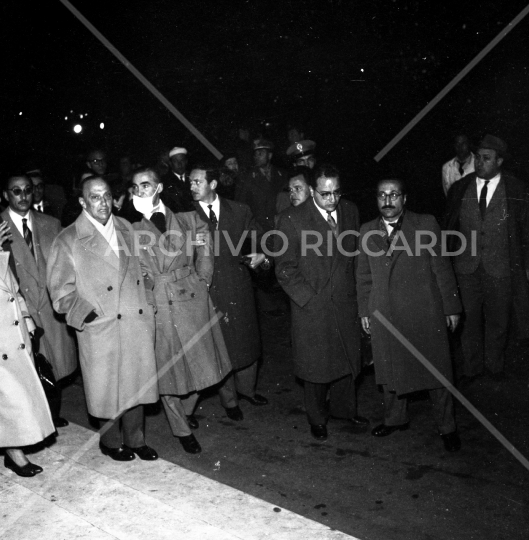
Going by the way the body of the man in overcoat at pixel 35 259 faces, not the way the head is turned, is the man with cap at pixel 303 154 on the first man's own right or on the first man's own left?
on the first man's own left

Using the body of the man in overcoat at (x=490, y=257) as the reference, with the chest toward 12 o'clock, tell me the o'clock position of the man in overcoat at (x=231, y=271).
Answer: the man in overcoat at (x=231, y=271) is roughly at 2 o'clock from the man in overcoat at (x=490, y=257).

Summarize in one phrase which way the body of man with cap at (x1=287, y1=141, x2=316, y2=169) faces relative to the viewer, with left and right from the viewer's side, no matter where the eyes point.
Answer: facing the viewer and to the left of the viewer

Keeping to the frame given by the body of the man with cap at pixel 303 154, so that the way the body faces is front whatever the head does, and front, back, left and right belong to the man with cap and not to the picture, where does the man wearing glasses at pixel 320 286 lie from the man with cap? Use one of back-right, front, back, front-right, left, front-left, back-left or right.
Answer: front-left

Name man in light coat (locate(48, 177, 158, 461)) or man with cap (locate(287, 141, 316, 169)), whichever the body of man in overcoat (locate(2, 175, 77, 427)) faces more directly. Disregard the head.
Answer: the man in light coat

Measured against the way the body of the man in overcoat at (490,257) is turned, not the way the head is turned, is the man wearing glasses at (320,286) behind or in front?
in front

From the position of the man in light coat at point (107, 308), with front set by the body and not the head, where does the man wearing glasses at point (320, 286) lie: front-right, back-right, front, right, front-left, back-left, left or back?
front-left

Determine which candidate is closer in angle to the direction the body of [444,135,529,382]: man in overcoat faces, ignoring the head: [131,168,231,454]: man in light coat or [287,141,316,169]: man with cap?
the man in light coat

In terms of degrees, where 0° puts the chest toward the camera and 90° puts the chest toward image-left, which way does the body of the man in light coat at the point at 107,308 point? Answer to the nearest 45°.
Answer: approximately 315°

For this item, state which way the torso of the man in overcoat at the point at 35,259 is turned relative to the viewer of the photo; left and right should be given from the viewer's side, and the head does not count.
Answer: facing the viewer

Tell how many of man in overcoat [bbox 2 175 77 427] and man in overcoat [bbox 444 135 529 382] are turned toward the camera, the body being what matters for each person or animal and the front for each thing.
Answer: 2

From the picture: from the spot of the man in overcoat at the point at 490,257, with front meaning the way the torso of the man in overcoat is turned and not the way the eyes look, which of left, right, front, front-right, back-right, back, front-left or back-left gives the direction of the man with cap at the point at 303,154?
back-right

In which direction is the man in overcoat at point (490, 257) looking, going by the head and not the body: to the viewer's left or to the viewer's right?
to the viewer's left
